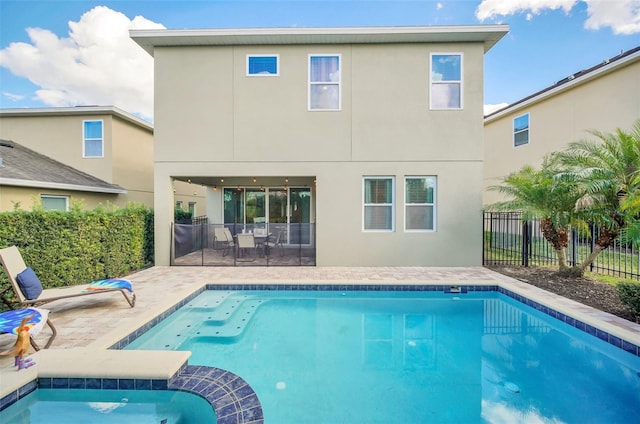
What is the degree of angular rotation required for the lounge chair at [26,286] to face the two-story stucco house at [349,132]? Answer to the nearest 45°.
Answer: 0° — it already faces it

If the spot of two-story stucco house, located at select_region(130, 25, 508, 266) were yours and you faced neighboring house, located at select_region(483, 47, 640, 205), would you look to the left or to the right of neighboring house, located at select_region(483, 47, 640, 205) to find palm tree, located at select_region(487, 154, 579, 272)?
right

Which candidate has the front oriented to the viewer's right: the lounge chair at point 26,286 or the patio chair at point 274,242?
the lounge chair

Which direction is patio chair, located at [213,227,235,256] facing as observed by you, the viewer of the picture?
facing away from the viewer and to the right of the viewer

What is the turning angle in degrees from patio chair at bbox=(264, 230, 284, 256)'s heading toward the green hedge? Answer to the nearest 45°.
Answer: approximately 45° to its left

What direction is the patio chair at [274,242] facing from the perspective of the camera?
to the viewer's left

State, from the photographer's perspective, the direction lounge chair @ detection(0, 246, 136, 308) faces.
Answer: facing to the right of the viewer

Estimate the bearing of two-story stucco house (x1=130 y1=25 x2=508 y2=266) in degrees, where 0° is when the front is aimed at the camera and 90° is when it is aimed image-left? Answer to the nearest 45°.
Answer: approximately 180°
